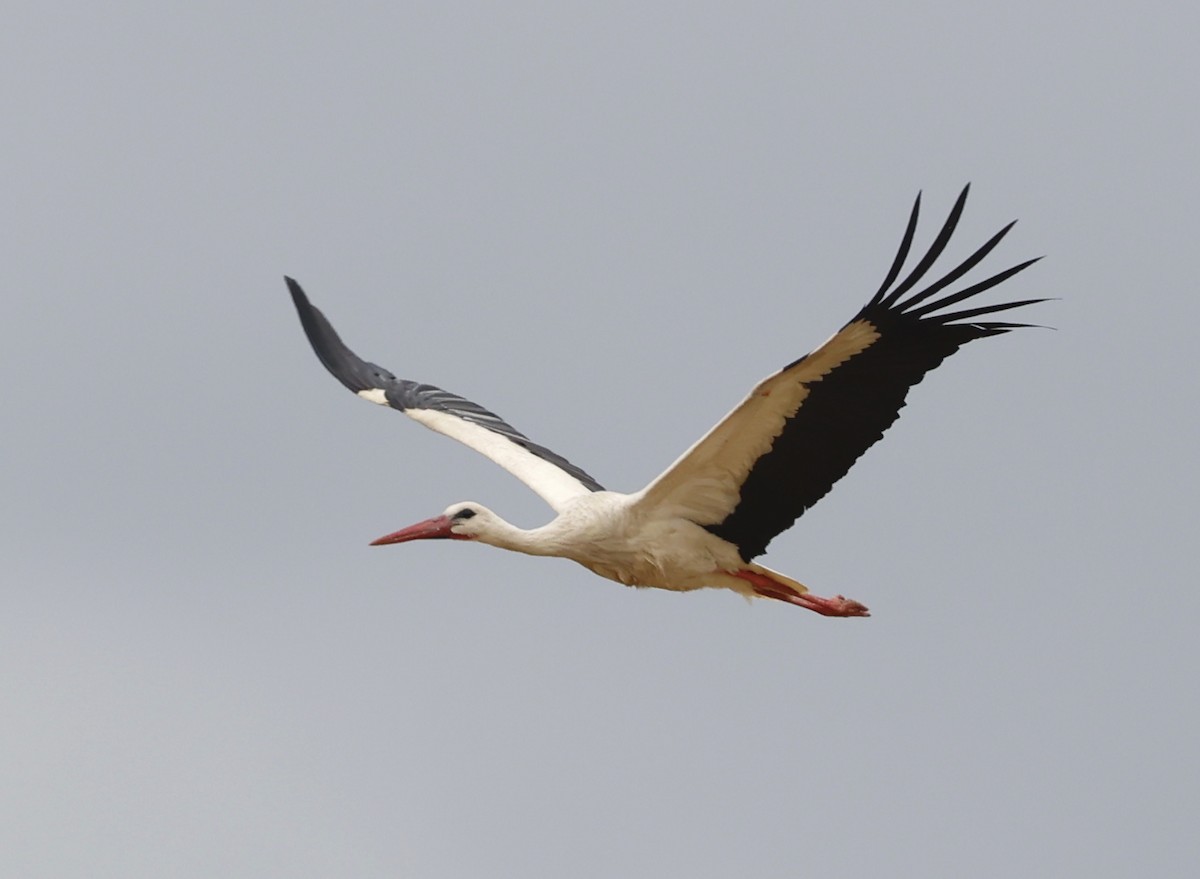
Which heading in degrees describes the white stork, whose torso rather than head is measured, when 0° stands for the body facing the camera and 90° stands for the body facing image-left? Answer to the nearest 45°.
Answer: approximately 45°
